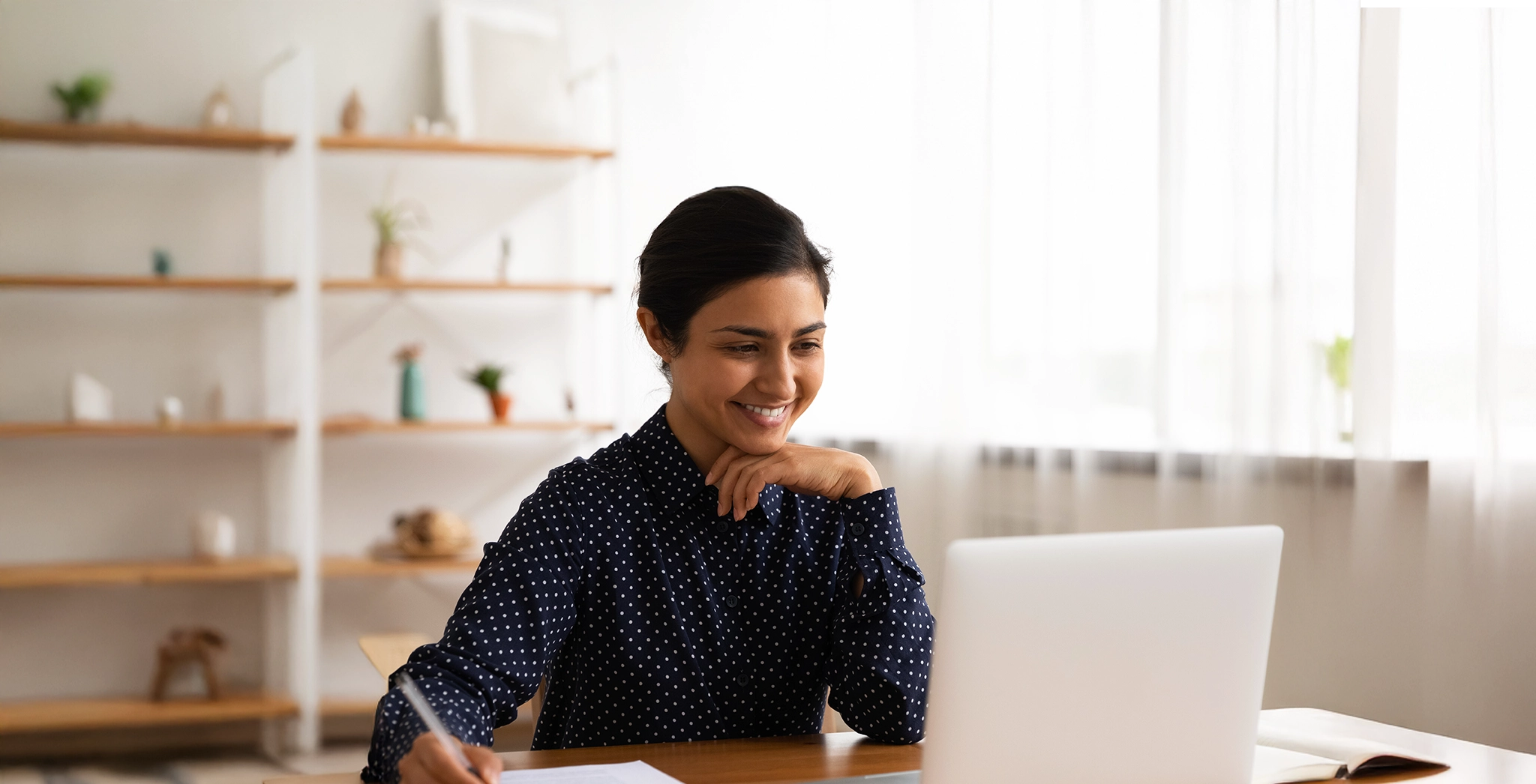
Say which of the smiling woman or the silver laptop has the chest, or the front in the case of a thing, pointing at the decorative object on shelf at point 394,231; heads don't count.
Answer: the silver laptop

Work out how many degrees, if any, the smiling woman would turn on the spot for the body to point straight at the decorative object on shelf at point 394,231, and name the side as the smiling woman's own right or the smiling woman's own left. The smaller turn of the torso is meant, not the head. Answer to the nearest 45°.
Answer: approximately 135° to the smiling woman's own left

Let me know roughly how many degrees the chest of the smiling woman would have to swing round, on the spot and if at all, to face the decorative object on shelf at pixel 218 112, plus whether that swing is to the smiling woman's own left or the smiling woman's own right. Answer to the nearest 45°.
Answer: approximately 180°

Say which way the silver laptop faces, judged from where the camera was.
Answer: facing away from the viewer and to the left of the viewer

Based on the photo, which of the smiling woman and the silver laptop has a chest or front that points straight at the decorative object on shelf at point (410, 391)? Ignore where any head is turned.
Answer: the silver laptop

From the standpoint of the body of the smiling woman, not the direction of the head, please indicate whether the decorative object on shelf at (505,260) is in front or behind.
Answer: behind

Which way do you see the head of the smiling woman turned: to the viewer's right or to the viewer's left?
to the viewer's right

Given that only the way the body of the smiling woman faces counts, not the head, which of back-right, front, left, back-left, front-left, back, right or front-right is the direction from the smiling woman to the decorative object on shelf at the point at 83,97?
back

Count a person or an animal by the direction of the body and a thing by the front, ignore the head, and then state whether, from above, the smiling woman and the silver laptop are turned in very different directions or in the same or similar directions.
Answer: very different directions

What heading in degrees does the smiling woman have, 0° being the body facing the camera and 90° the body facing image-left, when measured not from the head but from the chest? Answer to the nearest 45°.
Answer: approximately 315°
